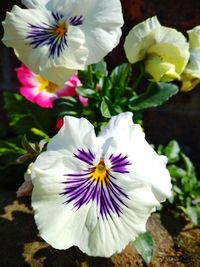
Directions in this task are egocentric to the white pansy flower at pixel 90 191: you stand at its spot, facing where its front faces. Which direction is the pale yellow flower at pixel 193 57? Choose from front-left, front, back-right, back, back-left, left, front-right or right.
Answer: back-left

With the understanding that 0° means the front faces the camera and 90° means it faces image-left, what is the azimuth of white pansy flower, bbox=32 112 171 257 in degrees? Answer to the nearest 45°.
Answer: approximately 0°

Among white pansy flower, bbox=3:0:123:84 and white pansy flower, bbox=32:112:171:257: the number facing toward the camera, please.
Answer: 2

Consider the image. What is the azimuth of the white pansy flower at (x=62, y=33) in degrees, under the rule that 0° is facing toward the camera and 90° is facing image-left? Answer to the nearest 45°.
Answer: approximately 0°
